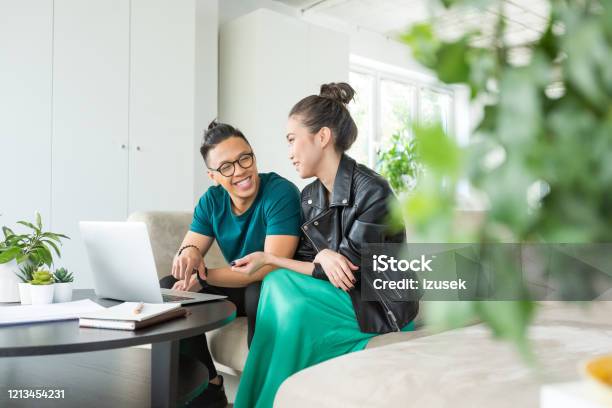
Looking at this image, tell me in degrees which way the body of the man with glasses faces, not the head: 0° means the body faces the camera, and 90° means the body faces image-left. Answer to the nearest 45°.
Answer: approximately 45°

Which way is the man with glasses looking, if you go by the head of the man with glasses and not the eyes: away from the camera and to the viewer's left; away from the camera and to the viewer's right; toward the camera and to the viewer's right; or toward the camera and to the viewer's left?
toward the camera and to the viewer's right

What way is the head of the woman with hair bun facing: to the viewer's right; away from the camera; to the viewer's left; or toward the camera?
to the viewer's left

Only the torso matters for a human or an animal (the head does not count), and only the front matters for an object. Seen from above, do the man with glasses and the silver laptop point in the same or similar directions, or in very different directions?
very different directions

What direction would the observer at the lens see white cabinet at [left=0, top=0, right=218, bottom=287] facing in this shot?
facing the viewer

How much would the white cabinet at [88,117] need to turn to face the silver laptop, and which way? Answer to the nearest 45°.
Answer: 0° — it already faces it

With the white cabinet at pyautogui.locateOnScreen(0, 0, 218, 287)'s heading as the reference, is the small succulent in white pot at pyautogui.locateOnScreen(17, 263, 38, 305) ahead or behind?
ahead

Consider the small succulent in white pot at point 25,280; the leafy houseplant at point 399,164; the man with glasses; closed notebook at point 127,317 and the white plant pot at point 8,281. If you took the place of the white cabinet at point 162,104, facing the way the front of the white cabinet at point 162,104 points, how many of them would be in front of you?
4

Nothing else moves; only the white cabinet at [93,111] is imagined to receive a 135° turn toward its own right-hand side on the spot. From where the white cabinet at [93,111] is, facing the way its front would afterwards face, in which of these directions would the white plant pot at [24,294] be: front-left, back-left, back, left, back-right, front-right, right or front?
back-left

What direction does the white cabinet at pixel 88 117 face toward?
toward the camera

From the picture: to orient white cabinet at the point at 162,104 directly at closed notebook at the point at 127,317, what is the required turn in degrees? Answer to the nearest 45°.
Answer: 0° — it already faces it

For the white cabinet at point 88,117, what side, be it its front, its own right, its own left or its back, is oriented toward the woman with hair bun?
front

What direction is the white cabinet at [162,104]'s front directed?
toward the camera

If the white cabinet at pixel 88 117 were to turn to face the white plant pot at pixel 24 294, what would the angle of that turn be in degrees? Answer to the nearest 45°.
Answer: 0° — it already faces it

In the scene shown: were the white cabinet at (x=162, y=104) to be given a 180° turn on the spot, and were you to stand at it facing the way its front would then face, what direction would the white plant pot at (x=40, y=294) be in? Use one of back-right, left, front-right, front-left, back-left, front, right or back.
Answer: back

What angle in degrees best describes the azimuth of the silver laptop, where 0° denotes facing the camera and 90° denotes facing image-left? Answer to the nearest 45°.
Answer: approximately 225°

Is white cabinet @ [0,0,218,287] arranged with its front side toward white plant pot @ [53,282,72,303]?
yes

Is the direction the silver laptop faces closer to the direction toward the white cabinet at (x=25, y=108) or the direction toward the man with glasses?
the man with glasses
